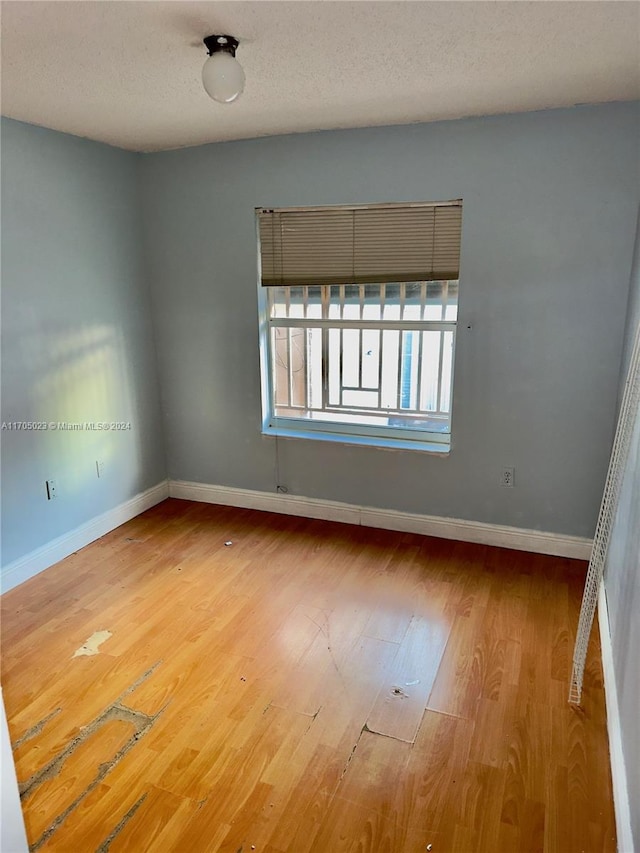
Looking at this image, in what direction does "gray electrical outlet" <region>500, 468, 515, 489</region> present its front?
toward the camera

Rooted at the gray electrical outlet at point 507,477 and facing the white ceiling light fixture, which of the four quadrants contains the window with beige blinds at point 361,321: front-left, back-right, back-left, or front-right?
front-right

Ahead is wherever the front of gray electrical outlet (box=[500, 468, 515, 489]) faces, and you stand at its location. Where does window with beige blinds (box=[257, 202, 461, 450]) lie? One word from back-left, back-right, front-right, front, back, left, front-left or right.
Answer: right

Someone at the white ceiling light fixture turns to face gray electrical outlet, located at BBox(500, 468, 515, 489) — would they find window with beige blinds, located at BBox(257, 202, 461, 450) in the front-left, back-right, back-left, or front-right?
front-left
